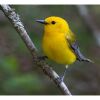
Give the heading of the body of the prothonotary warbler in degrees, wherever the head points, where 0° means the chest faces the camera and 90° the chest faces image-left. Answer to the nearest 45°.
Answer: approximately 45°
